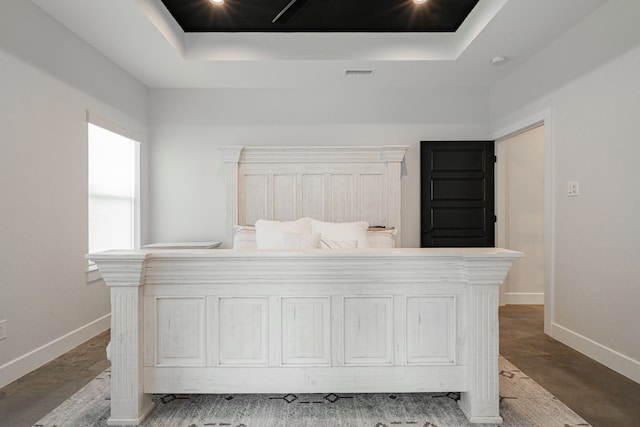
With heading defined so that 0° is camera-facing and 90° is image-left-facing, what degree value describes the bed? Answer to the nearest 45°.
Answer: approximately 0°

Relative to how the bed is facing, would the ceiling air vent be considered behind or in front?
behind

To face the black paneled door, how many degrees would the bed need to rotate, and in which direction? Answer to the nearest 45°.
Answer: approximately 135° to its left

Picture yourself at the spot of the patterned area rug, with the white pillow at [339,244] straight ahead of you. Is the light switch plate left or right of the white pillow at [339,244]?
right

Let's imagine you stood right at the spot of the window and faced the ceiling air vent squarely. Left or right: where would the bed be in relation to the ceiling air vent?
right

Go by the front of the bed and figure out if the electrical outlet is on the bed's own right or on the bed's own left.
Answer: on the bed's own right

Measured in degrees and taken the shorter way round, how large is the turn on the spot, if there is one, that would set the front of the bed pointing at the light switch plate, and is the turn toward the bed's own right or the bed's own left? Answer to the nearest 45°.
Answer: approximately 135° to the bed's own left
